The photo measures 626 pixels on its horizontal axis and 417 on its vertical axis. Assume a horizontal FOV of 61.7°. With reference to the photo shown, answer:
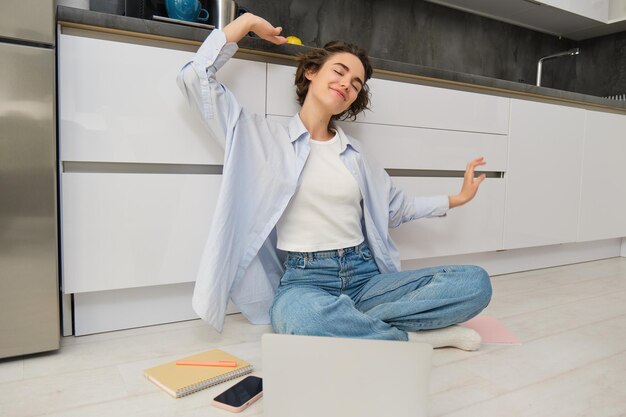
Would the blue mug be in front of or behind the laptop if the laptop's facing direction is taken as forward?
in front

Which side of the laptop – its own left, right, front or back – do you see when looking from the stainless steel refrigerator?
left

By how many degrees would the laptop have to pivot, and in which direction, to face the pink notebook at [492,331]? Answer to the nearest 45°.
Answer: approximately 45° to its right

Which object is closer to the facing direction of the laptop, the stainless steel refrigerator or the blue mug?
the blue mug

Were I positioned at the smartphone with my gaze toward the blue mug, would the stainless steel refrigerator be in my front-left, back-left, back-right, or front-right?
front-left

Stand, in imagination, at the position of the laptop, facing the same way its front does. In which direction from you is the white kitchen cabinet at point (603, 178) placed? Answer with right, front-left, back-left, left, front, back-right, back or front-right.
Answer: front-right

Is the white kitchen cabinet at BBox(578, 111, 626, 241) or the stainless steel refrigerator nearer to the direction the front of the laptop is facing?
the white kitchen cabinet

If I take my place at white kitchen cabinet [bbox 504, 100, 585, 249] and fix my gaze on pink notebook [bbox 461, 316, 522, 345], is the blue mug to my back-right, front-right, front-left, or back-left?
front-right

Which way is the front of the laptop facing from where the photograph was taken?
facing away from the viewer
